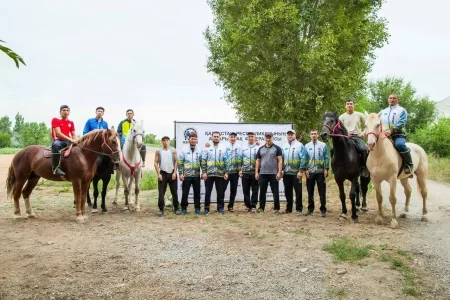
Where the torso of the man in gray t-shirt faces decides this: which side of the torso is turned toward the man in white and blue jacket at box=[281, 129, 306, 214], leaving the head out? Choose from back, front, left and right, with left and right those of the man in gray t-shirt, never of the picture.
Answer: left

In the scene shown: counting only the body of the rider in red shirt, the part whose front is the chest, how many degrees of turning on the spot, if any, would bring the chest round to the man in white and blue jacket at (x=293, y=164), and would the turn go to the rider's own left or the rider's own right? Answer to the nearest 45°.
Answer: approximately 45° to the rider's own left

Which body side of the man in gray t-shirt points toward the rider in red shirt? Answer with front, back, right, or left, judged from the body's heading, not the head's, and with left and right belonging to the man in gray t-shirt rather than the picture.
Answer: right
